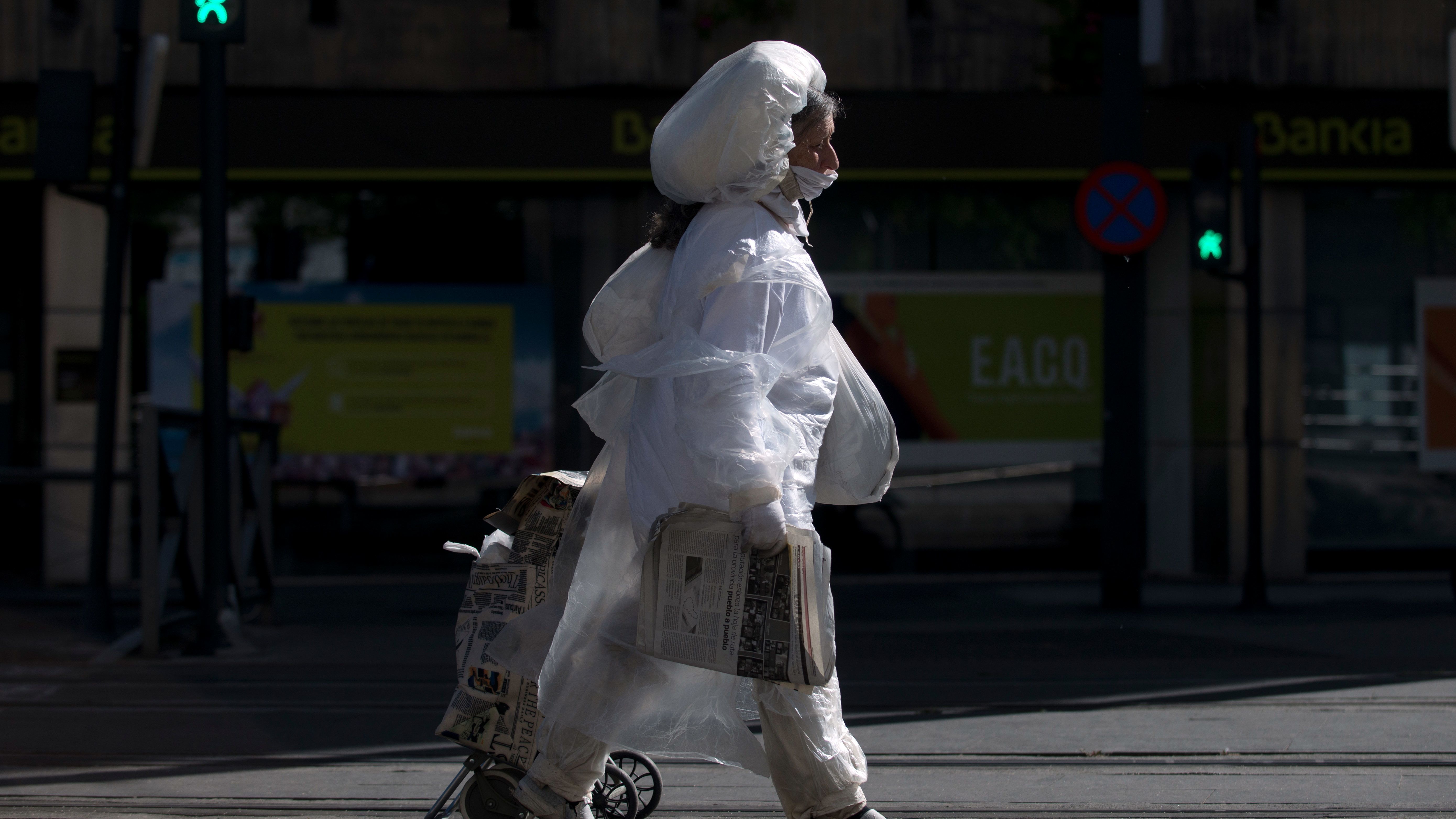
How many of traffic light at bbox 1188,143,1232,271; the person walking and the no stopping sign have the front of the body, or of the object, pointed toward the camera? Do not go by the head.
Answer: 2

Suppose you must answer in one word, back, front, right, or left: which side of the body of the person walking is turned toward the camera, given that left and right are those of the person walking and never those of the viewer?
right

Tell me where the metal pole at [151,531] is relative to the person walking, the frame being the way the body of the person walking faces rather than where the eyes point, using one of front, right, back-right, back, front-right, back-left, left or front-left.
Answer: back-left

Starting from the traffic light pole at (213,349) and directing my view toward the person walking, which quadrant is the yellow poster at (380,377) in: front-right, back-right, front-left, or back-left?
back-left

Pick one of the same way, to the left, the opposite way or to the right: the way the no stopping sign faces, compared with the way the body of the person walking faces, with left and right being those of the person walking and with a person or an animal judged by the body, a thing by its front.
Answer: to the right

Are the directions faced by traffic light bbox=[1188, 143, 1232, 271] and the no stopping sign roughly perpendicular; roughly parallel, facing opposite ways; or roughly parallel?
roughly parallel

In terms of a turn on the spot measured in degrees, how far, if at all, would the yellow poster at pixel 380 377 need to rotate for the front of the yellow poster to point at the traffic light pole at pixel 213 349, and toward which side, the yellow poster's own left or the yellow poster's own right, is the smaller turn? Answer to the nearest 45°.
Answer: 0° — it already faces it

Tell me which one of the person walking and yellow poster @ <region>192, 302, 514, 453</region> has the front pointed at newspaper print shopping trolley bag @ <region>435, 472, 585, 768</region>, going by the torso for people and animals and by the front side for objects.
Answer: the yellow poster

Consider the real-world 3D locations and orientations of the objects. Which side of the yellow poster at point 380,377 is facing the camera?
front

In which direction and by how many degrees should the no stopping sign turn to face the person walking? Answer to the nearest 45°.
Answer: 0° — it already faces them

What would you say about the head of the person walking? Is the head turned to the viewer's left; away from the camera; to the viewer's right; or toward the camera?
to the viewer's right

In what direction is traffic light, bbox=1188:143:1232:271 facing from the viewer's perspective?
toward the camera

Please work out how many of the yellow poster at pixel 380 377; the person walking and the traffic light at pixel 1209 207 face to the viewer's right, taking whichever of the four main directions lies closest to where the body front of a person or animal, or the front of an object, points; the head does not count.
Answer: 1

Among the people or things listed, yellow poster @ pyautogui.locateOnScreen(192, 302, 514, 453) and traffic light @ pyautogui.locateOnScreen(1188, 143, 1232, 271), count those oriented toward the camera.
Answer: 2

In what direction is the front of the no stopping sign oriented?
toward the camera

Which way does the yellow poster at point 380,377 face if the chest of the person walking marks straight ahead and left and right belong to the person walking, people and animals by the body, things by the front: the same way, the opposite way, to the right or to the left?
to the right

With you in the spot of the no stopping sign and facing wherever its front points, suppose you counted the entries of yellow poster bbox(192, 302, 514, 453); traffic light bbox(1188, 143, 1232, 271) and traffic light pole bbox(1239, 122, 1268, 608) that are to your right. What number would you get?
1

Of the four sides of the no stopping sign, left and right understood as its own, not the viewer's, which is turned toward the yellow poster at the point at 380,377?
right

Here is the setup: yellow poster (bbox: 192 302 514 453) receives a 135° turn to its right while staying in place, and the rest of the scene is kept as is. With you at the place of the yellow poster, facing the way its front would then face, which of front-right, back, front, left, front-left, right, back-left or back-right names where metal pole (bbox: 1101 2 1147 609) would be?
back
